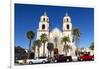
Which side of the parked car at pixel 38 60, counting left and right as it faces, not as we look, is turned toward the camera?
left

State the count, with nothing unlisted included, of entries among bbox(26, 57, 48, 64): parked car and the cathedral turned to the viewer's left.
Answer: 1
